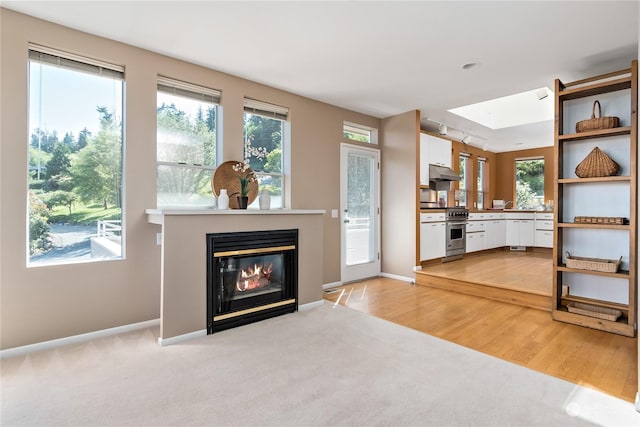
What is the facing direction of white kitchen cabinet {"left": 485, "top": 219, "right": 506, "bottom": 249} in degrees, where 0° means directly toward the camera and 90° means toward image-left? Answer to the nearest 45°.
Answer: approximately 315°

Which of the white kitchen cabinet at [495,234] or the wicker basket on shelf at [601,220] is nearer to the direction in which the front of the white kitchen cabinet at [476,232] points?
the wicker basket on shelf

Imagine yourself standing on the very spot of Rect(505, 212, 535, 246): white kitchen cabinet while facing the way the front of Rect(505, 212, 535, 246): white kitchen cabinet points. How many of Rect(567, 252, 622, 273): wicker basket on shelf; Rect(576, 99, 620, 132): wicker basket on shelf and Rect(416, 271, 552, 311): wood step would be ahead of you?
3

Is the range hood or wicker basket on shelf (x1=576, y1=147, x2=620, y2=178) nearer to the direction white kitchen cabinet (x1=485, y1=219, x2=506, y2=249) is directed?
the wicker basket on shelf

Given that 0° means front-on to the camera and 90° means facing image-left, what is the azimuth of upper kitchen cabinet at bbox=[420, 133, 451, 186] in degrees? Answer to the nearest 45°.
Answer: approximately 315°

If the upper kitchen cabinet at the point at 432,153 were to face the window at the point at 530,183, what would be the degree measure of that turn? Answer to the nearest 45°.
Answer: approximately 90° to its left

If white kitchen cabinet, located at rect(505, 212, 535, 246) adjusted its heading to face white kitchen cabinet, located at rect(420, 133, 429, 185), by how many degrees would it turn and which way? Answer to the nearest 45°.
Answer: approximately 45° to its right

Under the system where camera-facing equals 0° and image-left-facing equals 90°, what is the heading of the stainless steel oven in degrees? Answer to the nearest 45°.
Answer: approximately 315°

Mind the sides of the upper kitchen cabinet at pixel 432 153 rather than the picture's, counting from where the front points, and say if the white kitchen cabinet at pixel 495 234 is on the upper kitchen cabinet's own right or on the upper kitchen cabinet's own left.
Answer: on the upper kitchen cabinet's own left

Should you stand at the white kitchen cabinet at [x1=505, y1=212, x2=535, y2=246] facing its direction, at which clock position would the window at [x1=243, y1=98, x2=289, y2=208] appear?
The window is roughly at 1 o'clock from the white kitchen cabinet.

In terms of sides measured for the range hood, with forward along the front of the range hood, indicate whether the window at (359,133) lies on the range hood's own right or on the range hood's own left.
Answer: on the range hood's own right
